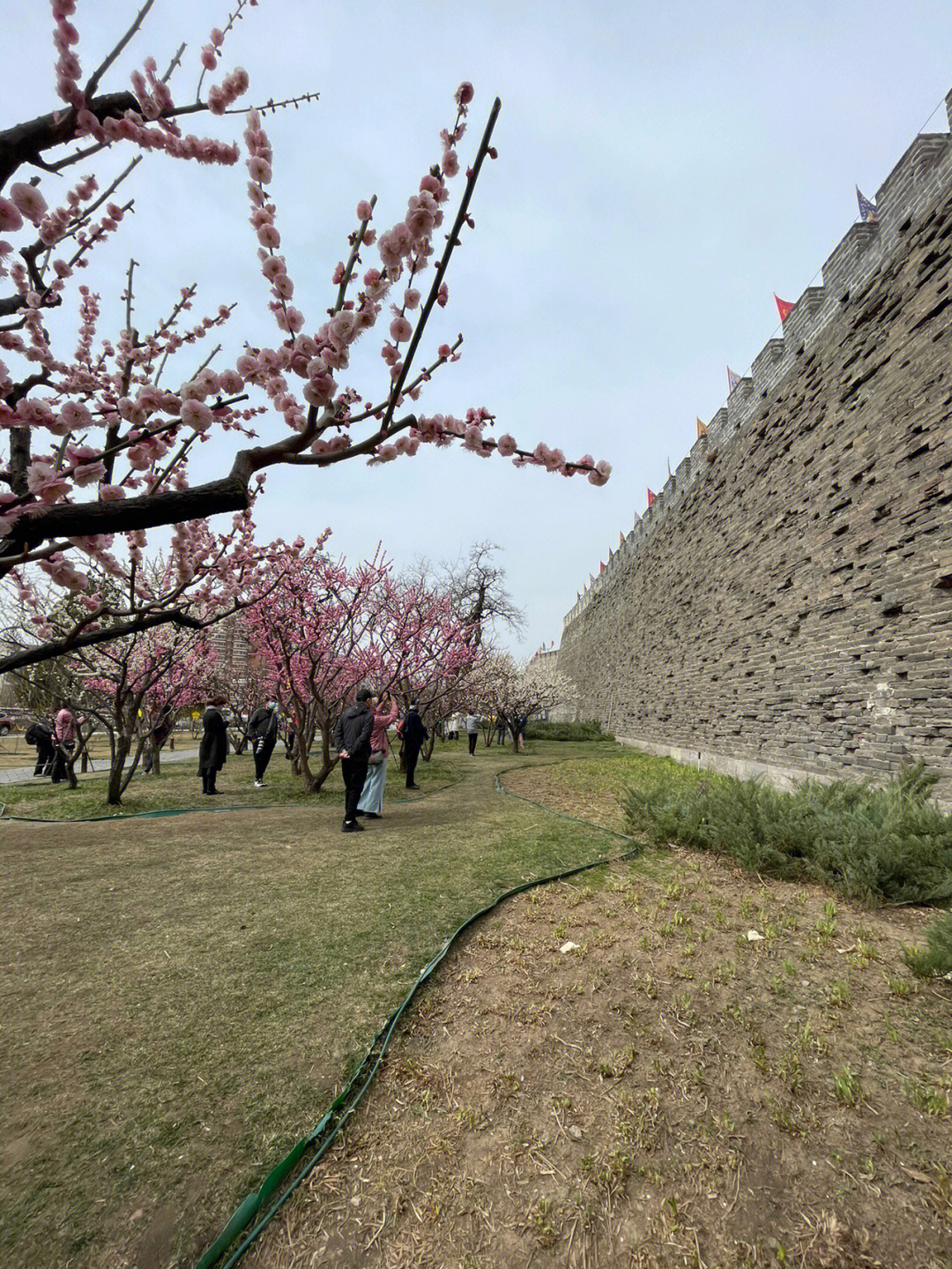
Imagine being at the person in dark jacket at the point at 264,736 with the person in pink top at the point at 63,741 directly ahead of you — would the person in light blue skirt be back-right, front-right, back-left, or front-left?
back-left

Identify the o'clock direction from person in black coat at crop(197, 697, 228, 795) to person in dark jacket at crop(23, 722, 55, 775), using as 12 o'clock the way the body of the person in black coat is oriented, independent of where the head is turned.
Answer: The person in dark jacket is roughly at 8 o'clock from the person in black coat.

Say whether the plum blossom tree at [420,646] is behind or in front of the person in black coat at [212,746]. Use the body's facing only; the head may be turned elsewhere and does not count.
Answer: in front

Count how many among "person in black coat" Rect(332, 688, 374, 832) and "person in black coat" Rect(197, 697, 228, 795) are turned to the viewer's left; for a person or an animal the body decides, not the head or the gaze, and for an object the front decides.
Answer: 0

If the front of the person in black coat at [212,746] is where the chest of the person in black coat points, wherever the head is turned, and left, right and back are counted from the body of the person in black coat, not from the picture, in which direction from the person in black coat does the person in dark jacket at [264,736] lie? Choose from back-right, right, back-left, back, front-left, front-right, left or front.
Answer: front-left

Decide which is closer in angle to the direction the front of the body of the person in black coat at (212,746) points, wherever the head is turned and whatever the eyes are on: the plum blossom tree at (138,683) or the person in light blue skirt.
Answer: the person in light blue skirt
